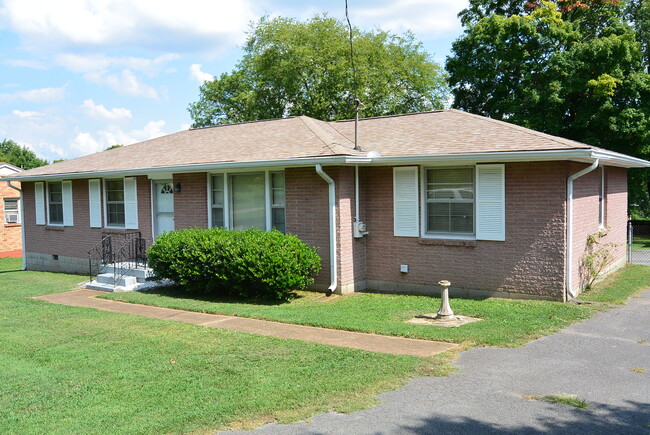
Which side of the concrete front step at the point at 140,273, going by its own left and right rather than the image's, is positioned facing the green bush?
left

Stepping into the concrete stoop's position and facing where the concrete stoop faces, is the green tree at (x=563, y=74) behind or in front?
behind

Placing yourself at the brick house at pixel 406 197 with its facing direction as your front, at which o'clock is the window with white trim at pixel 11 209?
The window with white trim is roughly at 3 o'clock from the brick house.

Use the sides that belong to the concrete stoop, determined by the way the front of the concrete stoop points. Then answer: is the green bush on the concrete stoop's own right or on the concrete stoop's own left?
on the concrete stoop's own left

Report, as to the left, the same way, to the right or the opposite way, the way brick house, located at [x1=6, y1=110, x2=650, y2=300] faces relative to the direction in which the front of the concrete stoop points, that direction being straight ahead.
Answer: the same way

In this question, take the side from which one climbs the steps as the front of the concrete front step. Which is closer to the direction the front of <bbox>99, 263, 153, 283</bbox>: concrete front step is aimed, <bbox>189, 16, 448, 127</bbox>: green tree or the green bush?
the green bush

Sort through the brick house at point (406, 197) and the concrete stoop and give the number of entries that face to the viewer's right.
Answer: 0

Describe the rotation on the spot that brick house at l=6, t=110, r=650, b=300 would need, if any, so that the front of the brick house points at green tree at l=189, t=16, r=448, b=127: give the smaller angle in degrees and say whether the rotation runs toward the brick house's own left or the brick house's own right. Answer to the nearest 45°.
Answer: approximately 135° to the brick house's own right

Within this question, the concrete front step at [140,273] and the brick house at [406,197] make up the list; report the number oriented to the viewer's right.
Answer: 0

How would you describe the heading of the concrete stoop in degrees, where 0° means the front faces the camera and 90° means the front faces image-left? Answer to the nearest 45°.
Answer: approximately 45°

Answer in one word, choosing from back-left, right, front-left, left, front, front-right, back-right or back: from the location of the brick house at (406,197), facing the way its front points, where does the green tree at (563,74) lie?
back

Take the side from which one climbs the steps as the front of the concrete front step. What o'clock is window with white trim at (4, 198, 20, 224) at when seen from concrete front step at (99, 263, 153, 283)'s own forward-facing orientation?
The window with white trim is roughly at 4 o'clock from the concrete front step.

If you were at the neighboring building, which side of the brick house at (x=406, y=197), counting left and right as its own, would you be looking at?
right

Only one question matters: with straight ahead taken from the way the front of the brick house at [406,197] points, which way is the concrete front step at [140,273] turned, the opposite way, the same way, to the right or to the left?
the same way

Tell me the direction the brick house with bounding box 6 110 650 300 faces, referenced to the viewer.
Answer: facing the viewer and to the left of the viewer

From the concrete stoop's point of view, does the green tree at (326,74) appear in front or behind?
behind

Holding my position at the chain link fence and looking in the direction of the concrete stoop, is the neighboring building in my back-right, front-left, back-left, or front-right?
front-right
